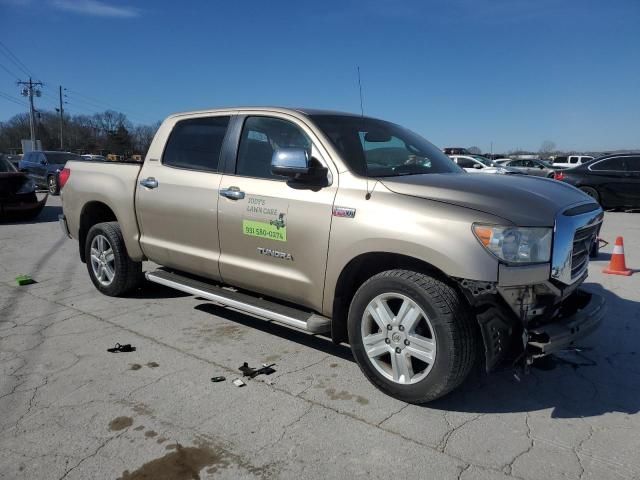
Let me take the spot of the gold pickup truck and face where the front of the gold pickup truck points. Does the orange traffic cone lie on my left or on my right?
on my left

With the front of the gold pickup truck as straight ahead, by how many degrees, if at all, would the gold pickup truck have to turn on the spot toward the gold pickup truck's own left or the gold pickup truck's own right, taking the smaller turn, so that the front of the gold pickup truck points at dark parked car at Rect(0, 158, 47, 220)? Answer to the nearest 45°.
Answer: approximately 180°

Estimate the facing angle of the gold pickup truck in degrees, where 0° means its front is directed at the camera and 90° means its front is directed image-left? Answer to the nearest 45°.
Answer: approximately 315°

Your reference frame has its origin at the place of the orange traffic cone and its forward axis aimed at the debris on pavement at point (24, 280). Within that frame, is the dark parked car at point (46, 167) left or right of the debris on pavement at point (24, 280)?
right

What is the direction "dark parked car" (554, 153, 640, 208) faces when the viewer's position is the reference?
facing to the right of the viewer

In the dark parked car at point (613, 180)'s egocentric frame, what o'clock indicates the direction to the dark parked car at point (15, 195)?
the dark parked car at point (15, 195) is roughly at 5 o'clock from the dark parked car at point (613, 180).
